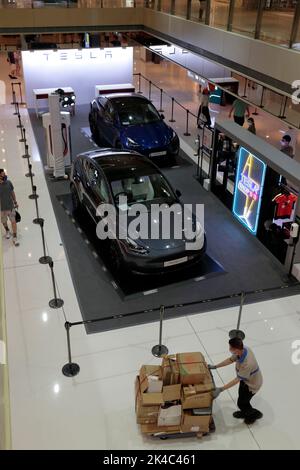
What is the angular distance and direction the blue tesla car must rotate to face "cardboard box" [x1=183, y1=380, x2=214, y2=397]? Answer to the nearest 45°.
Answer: approximately 45° to its right

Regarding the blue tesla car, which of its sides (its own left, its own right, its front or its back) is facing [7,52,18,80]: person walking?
back

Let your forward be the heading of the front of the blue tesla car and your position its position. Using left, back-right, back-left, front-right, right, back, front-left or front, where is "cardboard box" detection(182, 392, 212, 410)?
front-right

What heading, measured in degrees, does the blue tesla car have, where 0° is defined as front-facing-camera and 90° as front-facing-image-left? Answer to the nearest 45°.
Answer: approximately 315°

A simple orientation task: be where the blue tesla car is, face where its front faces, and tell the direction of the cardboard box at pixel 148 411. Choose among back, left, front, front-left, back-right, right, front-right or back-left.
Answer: front-right

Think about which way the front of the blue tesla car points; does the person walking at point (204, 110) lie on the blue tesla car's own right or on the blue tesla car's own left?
on the blue tesla car's own left
